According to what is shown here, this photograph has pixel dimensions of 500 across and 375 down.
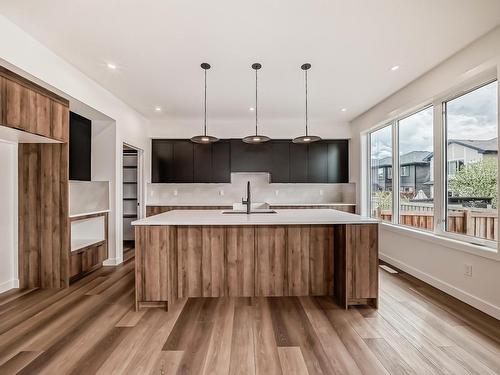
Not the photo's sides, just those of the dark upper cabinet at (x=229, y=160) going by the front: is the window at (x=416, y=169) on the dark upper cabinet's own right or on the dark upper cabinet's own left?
on the dark upper cabinet's own left

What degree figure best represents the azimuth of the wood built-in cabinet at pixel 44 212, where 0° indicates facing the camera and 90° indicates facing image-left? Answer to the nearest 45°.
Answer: approximately 270°

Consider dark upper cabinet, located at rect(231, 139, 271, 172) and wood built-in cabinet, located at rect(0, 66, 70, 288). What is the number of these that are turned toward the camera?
1

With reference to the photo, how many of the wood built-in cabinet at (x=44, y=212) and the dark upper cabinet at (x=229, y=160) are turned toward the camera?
1

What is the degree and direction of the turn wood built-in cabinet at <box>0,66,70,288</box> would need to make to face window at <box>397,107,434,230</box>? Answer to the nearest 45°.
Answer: approximately 45° to its right

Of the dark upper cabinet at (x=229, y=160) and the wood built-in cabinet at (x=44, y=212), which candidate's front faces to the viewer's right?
the wood built-in cabinet

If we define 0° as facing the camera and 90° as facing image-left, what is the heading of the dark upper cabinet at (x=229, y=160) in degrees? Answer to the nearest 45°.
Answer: approximately 0°
